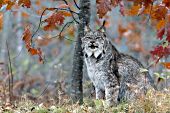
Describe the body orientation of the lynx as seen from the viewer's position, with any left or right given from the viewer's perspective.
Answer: facing the viewer and to the left of the viewer

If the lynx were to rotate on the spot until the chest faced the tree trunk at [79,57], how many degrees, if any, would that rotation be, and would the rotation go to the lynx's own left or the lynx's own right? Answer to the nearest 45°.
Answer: approximately 45° to the lynx's own right
